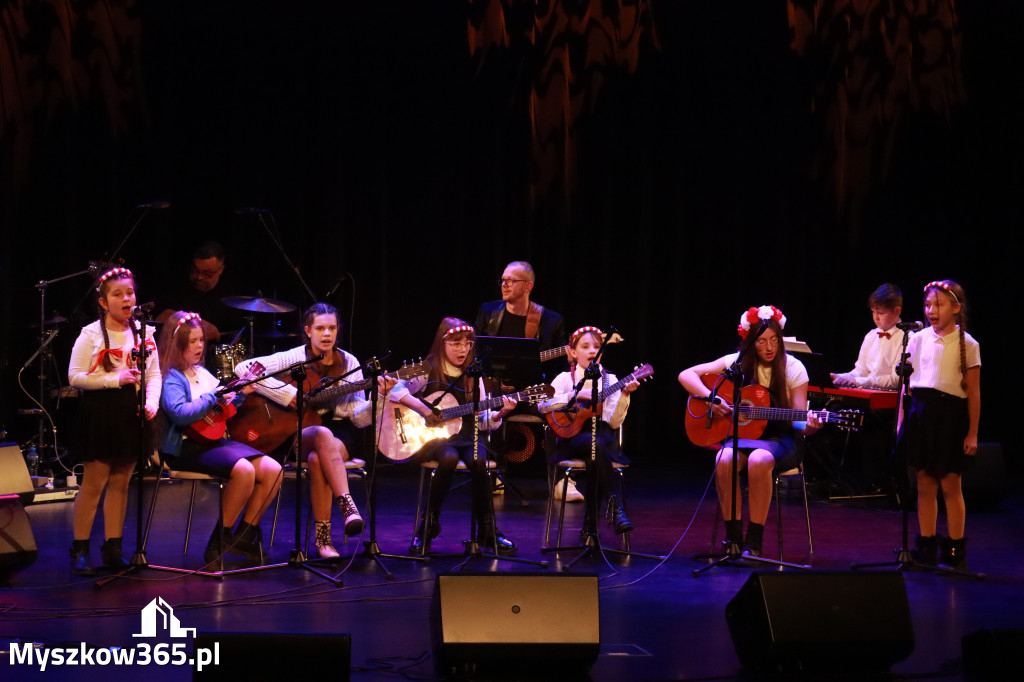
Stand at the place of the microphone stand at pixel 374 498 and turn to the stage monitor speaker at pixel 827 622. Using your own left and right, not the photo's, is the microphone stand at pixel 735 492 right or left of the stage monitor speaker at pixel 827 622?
left

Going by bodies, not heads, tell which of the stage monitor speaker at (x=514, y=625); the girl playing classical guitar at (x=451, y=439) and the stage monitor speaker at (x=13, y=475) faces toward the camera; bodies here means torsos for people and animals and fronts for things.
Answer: the girl playing classical guitar

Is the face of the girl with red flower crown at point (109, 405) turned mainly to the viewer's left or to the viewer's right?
to the viewer's right

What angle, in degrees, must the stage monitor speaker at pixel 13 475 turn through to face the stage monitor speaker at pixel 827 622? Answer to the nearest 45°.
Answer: approximately 45° to its right

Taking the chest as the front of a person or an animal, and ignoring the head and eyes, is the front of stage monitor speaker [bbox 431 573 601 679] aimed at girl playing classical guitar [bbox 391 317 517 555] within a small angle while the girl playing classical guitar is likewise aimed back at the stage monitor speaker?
yes

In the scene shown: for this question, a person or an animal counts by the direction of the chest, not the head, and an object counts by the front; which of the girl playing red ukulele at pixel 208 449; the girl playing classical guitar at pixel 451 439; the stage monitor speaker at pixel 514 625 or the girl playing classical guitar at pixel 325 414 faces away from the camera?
the stage monitor speaker

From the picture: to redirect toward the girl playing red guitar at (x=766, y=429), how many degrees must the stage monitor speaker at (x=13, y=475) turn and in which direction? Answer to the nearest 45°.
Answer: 0° — it already faces them

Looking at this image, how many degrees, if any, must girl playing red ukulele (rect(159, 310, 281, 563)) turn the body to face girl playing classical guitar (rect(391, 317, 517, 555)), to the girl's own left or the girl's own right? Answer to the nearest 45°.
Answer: approximately 45° to the girl's own left

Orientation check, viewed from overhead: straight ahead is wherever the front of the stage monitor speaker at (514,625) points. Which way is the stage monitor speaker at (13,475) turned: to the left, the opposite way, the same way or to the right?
to the right

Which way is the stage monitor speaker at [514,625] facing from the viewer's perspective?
away from the camera

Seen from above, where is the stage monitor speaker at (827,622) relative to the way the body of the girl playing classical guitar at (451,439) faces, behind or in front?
in front

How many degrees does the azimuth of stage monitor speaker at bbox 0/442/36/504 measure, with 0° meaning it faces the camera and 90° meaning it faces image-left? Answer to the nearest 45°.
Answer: approximately 270°
